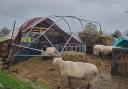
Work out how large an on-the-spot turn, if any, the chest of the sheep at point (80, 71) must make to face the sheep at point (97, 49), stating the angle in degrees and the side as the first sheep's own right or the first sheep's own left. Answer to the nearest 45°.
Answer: approximately 90° to the first sheep's own right

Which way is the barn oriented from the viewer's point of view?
toward the camera

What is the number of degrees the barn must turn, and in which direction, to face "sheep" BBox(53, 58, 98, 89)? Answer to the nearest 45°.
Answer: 0° — it already faces it

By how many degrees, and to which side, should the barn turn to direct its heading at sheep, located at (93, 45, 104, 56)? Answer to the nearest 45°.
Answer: approximately 90° to its left

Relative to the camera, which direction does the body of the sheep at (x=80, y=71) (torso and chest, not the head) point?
to the viewer's left

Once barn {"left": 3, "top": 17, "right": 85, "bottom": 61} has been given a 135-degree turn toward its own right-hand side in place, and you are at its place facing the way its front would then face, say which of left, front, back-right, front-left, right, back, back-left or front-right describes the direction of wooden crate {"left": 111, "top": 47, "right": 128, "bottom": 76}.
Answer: back

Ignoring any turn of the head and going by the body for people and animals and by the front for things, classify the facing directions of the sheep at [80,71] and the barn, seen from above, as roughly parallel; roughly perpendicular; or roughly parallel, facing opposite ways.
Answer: roughly perpendicular

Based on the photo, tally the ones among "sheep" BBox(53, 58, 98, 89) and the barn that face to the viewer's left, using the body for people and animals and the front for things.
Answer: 1

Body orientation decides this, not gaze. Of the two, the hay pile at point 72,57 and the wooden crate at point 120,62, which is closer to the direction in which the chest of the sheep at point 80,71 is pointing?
the hay pile

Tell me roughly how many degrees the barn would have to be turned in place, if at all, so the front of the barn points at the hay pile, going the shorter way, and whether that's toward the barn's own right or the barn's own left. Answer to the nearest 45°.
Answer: approximately 45° to the barn's own left
